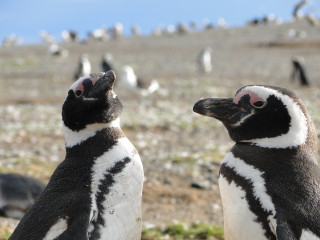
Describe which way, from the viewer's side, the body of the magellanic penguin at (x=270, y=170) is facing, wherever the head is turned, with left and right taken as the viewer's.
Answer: facing to the left of the viewer

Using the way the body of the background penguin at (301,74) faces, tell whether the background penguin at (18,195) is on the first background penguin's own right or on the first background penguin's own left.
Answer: on the first background penguin's own left

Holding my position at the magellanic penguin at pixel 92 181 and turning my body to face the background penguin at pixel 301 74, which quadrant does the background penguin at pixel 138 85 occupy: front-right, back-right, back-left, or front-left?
front-left

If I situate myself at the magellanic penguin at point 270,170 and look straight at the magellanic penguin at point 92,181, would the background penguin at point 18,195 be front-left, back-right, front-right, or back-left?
front-right

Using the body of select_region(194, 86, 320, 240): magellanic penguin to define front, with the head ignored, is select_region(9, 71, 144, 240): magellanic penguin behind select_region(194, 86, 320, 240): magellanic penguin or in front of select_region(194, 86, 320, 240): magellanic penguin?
in front

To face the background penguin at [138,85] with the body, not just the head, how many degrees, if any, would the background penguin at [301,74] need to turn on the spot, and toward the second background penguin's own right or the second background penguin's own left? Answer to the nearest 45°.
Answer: approximately 45° to the second background penguin's own left

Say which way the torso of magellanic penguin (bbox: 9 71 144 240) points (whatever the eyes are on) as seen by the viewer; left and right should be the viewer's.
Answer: facing to the right of the viewer

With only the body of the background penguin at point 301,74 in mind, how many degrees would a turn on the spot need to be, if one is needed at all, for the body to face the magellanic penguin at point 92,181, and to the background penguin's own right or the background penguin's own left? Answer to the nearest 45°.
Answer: approximately 90° to the background penguin's own left
